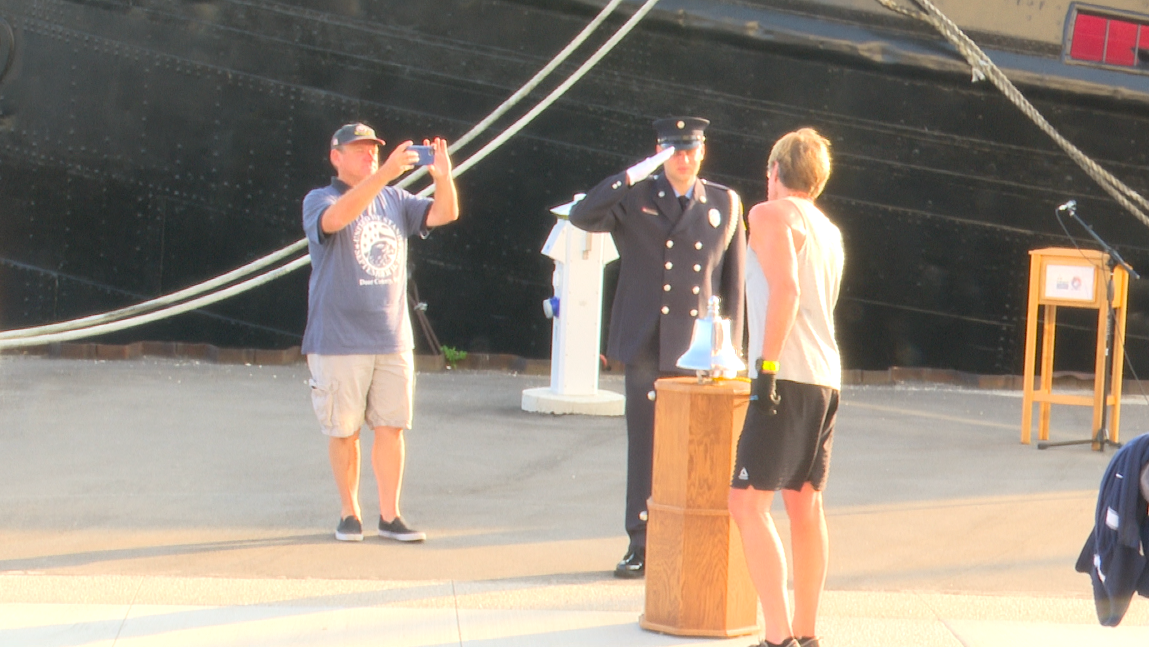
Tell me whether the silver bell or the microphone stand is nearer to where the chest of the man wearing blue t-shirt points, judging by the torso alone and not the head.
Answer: the silver bell

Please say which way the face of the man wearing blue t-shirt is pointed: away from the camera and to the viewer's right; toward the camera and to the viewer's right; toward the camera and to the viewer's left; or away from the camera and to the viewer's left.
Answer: toward the camera and to the viewer's right

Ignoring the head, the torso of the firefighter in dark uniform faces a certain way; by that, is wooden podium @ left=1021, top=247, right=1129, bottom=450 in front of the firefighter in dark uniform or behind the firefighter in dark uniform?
behind

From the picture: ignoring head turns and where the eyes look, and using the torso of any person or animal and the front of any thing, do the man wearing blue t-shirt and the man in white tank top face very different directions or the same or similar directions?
very different directions

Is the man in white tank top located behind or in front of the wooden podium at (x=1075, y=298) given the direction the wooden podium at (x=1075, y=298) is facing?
in front

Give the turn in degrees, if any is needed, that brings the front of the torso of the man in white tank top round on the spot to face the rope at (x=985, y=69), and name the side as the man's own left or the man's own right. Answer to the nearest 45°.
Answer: approximately 45° to the man's own right

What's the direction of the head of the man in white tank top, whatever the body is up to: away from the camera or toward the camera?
away from the camera

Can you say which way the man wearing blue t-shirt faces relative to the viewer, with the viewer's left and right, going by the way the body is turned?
facing the viewer and to the right of the viewer

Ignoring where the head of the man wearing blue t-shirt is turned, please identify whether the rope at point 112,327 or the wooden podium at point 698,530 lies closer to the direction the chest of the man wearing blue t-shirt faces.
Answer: the wooden podium

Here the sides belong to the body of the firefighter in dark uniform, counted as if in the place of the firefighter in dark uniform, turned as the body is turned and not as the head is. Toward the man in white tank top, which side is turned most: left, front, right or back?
front

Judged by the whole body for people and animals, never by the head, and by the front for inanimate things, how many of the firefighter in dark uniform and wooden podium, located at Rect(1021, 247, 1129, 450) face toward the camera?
2

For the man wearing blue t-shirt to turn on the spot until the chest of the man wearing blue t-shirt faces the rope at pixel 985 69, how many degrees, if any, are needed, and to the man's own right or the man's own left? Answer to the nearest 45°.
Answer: approximately 90° to the man's own left

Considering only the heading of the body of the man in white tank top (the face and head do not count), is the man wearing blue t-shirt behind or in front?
in front

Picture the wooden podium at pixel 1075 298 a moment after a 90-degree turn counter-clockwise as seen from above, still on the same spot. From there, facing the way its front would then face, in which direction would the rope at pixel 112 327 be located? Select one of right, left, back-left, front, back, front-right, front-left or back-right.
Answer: back-right
